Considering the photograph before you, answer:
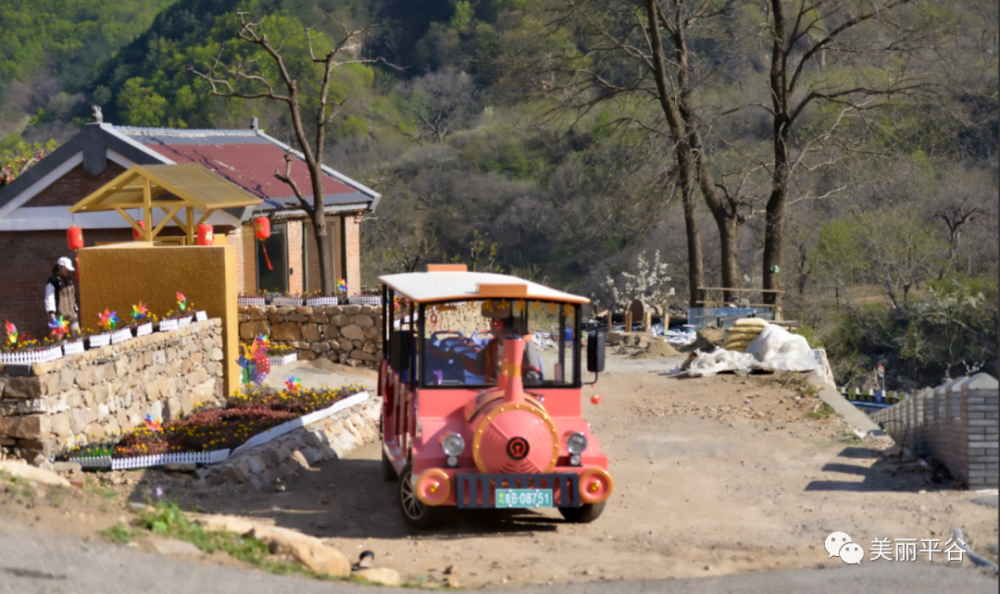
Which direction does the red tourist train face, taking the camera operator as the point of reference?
facing the viewer

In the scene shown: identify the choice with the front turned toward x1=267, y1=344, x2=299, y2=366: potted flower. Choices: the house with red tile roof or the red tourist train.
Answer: the house with red tile roof

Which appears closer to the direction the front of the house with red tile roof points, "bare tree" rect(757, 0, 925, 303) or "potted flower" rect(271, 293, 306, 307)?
the potted flower

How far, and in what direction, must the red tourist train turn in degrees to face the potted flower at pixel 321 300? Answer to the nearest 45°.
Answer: approximately 180°

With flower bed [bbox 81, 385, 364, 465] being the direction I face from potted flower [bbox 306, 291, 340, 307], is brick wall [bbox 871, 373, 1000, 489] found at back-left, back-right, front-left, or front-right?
front-left

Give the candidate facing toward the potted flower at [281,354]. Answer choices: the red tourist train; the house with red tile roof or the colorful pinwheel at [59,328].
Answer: the house with red tile roof

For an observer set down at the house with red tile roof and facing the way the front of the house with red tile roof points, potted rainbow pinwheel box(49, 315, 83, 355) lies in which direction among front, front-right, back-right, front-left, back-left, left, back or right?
front-right

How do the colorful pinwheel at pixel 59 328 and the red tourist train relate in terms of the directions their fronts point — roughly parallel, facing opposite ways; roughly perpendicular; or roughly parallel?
roughly parallel

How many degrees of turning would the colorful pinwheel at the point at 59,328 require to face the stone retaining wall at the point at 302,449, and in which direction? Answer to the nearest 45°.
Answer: approximately 90° to its left

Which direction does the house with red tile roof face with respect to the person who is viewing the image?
facing the viewer and to the right of the viewer

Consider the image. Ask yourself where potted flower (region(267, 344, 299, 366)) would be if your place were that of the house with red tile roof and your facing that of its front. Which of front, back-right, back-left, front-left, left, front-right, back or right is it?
front

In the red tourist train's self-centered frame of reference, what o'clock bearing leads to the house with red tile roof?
The house with red tile roof is roughly at 5 o'clock from the red tourist train.

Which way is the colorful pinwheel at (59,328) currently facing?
toward the camera

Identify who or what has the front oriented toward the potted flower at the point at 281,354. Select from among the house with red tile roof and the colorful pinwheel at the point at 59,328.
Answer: the house with red tile roof

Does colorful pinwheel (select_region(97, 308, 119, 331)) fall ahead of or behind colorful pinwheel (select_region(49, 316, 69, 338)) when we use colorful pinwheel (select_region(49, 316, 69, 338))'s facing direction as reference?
behind

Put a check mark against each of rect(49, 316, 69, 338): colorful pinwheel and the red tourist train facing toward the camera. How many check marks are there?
2
